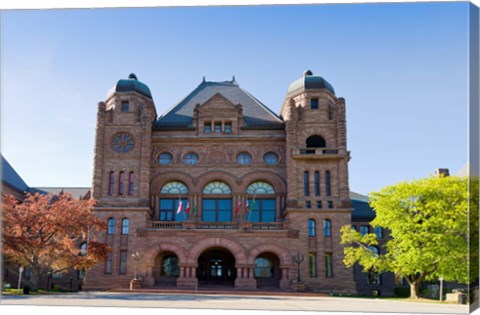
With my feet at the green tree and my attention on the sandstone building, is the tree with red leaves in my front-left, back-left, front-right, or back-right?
front-left

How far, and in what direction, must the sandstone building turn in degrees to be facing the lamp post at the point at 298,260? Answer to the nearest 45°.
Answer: approximately 45° to its left

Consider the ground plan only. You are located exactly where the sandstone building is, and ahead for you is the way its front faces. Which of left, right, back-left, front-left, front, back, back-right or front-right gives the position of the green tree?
front-left

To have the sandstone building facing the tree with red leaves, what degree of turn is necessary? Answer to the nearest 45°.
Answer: approximately 45° to its right

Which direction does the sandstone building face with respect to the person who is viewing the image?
facing the viewer
